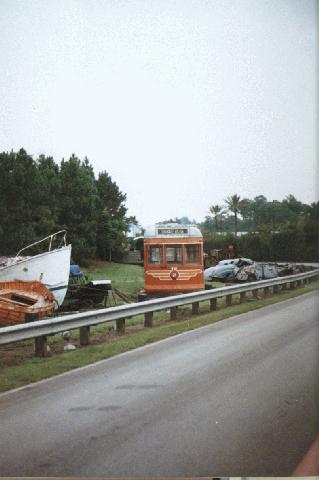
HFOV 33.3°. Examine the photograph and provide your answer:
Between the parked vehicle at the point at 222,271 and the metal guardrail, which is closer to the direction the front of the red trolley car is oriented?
the metal guardrail

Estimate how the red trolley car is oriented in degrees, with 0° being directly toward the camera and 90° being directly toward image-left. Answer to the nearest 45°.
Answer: approximately 0°

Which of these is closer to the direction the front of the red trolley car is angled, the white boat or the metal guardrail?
the metal guardrail

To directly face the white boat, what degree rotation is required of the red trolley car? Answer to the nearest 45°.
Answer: approximately 45° to its right
